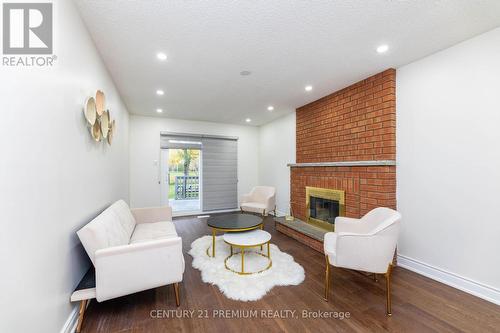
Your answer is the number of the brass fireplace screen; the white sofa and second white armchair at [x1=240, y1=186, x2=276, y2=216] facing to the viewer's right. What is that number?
1

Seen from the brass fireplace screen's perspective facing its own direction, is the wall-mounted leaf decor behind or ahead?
ahead

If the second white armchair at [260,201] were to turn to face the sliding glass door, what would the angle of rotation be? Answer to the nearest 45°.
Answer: approximately 90° to its right

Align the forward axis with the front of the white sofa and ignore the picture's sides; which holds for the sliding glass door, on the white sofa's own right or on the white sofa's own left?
on the white sofa's own left

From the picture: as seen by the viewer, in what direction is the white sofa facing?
to the viewer's right

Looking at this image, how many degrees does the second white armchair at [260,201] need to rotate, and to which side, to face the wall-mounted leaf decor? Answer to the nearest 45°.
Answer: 0° — it already faces it

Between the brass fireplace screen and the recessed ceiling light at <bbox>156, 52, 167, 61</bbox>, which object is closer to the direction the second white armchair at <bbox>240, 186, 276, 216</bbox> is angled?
the recessed ceiling light

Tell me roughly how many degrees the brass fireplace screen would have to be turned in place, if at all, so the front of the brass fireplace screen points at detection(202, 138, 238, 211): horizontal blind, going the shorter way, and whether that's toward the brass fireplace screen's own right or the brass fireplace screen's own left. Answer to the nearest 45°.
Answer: approximately 90° to the brass fireplace screen's own right

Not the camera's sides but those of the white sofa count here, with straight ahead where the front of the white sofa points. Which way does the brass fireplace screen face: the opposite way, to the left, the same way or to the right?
the opposite way

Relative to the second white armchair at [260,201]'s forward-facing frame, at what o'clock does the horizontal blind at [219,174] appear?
The horizontal blind is roughly at 3 o'clock from the second white armchair.

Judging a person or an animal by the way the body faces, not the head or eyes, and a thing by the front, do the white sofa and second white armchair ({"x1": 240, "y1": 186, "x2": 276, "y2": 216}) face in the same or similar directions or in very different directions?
very different directions

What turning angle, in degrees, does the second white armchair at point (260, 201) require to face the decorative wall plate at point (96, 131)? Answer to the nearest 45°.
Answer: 0° — it already faces it

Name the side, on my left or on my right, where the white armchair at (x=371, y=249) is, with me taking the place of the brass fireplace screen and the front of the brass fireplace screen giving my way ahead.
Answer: on my left

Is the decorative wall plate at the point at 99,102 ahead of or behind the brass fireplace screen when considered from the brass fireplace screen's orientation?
ahead
